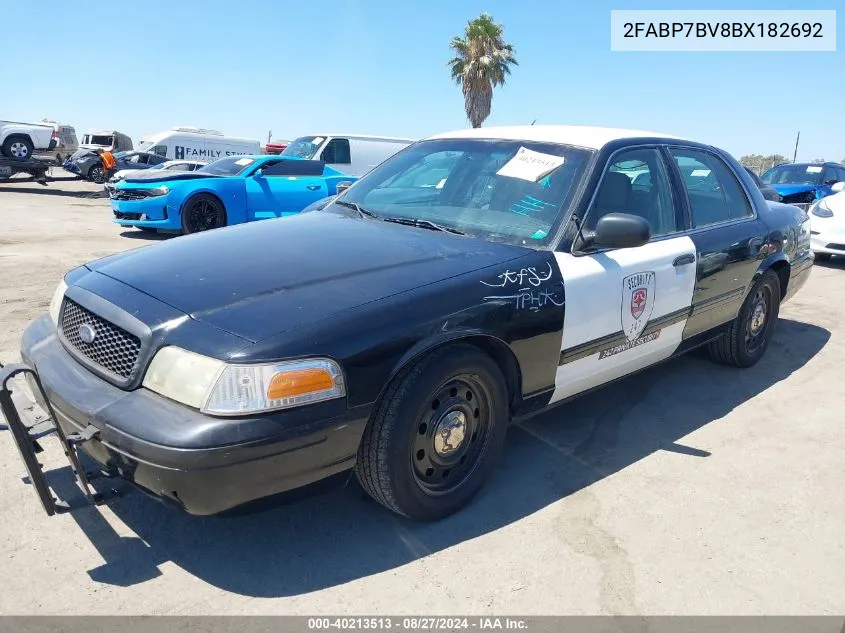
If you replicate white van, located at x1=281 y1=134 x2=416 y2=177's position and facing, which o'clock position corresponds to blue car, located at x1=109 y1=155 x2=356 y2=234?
The blue car is roughly at 11 o'clock from the white van.

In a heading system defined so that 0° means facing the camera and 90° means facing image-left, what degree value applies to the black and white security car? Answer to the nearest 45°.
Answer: approximately 45°

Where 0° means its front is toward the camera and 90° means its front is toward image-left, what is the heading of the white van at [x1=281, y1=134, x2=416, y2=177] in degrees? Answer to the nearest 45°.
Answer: approximately 45°

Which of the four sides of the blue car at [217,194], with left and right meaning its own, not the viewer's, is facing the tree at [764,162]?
back

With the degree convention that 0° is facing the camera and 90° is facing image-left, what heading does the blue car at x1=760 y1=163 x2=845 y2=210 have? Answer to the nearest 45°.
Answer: approximately 45°

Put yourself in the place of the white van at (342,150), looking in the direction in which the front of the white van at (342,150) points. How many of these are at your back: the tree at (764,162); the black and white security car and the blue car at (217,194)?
1

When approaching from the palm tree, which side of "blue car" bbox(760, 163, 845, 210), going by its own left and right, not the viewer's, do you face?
right

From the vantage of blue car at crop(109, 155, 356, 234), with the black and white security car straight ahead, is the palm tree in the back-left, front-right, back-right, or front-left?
back-left

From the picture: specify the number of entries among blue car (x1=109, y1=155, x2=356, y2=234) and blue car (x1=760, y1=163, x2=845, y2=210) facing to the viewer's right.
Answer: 0

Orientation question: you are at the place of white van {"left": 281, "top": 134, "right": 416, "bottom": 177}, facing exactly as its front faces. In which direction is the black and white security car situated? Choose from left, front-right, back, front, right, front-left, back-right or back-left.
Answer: front-left

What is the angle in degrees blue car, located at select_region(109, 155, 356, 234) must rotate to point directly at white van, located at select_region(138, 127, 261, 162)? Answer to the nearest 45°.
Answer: approximately 135° to its right

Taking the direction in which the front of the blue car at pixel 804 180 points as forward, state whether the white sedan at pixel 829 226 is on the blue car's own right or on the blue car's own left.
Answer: on the blue car's own left

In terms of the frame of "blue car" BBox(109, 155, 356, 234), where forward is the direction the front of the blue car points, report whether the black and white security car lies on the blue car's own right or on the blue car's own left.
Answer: on the blue car's own left

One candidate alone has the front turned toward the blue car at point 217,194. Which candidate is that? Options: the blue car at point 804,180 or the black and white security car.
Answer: the blue car at point 804,180

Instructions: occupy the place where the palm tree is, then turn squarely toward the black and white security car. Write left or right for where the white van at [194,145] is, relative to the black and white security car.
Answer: right
